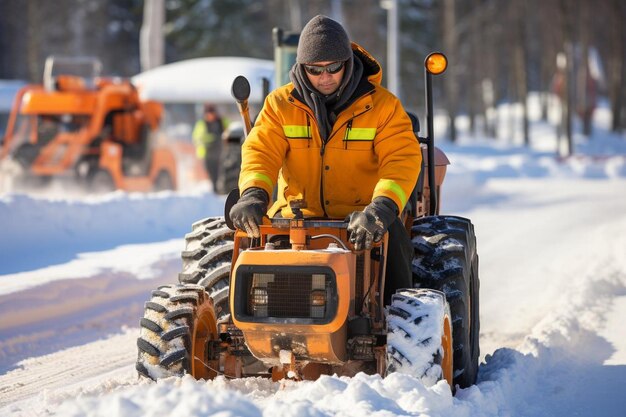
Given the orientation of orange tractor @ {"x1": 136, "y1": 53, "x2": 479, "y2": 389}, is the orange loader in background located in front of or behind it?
behind

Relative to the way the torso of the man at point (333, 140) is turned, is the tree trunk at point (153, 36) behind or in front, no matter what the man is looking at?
behind

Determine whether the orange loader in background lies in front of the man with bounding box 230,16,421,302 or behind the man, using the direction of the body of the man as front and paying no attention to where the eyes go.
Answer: behind

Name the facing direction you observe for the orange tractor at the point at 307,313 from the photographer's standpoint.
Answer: facing the viewer

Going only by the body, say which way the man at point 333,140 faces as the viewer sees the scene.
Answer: toward the camera

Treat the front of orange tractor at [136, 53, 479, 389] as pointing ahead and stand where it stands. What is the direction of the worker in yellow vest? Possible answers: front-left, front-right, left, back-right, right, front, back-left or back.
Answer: back

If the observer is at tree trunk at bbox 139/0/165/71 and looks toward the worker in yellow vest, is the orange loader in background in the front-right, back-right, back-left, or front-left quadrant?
front-right

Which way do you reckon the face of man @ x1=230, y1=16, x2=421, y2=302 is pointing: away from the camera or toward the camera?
toward the camera

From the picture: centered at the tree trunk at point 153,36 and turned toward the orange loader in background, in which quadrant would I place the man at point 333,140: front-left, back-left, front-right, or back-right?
front-left

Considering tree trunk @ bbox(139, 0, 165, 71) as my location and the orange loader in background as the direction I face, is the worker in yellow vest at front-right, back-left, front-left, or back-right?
front-left

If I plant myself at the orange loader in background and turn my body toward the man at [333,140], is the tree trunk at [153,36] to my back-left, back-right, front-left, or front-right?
back-left
